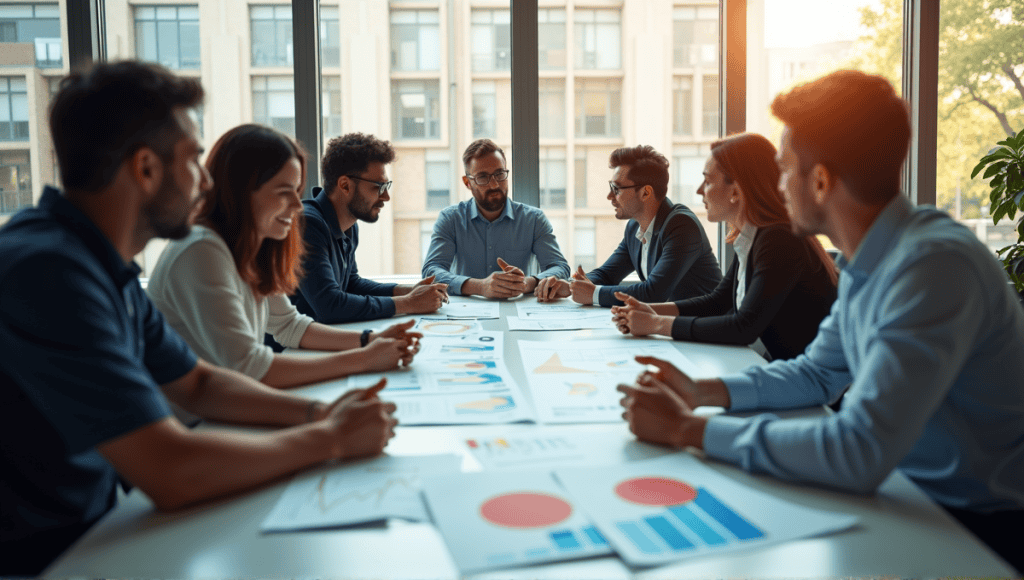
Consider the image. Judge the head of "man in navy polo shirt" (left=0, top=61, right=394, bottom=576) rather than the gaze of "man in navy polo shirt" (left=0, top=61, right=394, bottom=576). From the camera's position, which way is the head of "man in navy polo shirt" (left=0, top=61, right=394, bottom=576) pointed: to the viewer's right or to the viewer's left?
to the viewer's right

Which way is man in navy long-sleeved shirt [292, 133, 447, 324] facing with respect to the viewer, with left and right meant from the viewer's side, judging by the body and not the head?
facing to the right of the viewer

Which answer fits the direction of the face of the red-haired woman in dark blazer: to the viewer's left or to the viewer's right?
to the viewer's left

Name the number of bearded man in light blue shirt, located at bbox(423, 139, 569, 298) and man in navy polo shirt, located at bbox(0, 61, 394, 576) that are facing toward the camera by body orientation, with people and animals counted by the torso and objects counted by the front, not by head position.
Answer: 1

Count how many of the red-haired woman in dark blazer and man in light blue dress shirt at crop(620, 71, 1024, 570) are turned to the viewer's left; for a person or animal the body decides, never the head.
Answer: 2

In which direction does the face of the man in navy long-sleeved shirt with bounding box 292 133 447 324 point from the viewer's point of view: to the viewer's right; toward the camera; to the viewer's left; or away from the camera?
to the viewer's right

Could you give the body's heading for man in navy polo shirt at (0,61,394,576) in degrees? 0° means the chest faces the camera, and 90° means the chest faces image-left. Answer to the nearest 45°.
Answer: approximately 270°

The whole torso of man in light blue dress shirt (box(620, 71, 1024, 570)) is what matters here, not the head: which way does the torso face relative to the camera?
to the viewer's left

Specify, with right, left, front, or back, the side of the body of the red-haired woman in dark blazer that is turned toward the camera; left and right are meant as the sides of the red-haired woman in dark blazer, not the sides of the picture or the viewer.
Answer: left

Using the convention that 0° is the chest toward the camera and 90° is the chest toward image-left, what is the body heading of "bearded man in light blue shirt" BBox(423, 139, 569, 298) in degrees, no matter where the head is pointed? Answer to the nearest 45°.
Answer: approximately 0°
